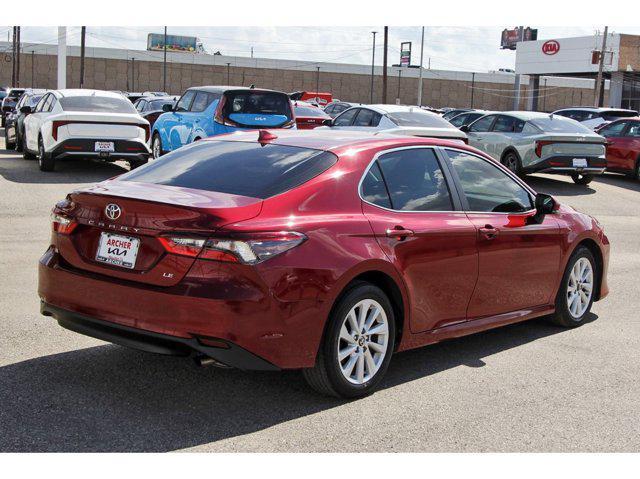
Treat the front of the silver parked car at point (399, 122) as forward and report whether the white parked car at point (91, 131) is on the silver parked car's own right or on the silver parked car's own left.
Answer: on the silver parked car's own left

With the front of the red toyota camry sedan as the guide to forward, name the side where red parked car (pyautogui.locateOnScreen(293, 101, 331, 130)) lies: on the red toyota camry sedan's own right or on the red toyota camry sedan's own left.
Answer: on the red toyota camry sedan's own left

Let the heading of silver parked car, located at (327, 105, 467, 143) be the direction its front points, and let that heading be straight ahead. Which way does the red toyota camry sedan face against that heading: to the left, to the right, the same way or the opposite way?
to the right

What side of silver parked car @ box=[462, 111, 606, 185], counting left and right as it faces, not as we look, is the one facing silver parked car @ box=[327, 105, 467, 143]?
left

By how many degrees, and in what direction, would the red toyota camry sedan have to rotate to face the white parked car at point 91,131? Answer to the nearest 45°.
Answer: approximately 45° to its left

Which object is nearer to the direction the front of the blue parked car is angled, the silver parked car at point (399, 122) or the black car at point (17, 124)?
the black car

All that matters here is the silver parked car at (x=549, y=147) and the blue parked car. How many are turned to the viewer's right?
0

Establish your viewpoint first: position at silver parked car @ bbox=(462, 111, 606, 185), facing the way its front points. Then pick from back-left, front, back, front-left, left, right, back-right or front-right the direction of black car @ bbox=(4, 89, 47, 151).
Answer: front-left

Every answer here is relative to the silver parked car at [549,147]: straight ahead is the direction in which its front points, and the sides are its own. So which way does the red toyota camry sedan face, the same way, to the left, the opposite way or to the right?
to the right

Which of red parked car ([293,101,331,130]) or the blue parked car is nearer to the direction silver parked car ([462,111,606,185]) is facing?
the red parked car

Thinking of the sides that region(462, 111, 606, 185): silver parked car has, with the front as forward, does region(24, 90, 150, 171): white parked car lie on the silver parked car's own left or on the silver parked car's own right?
on the silver parked car's own left

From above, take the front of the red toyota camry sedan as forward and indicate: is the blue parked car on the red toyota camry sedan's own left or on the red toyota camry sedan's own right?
on the red toyota camry sedan's own left

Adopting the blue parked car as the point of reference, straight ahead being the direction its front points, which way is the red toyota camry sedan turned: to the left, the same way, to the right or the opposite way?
to the right

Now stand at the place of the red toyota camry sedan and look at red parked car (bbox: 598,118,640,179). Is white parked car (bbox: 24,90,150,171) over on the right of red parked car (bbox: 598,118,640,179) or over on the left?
left

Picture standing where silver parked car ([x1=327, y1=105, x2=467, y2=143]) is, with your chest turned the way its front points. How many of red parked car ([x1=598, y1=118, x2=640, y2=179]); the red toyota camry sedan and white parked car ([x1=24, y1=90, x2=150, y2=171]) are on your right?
1

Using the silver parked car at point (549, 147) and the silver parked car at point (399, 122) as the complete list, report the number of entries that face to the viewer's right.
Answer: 0

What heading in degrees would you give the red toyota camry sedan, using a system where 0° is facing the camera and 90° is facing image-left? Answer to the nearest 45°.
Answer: approximately 225°
